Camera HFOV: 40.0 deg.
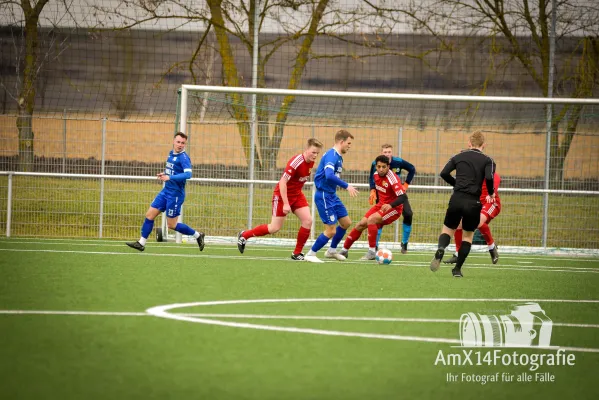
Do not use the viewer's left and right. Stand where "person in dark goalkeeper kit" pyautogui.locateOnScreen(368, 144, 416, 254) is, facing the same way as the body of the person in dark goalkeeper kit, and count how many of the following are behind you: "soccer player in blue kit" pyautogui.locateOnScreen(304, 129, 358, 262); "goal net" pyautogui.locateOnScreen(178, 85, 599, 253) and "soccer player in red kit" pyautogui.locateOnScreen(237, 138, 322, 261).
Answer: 1

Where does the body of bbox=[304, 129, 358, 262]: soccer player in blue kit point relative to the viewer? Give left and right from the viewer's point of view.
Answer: facing to the right of the viewer

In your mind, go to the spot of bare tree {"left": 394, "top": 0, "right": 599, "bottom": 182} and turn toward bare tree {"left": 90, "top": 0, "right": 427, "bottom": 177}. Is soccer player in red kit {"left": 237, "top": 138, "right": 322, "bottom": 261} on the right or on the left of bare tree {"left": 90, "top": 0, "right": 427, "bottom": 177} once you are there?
left

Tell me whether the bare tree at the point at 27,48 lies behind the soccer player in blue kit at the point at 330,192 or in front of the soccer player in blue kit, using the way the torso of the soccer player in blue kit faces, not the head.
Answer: behind

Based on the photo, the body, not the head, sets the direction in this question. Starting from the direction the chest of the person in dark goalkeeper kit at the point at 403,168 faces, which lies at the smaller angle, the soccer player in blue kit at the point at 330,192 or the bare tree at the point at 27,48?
the soccer player in blue kit

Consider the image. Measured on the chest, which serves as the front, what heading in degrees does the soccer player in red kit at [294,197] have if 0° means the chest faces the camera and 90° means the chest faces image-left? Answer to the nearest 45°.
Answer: approximately 315°

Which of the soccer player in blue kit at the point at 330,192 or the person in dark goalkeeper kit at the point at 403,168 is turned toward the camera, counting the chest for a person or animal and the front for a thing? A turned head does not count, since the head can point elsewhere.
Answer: the person in dark goalkeeper kit

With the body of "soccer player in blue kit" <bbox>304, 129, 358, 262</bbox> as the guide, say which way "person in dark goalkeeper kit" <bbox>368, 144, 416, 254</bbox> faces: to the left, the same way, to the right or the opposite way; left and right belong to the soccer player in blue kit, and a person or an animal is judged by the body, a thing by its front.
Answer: to the right

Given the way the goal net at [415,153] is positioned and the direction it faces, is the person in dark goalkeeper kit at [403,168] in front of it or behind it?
in front

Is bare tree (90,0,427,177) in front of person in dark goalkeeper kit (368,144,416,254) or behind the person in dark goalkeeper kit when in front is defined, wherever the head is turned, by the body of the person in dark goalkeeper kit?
behind

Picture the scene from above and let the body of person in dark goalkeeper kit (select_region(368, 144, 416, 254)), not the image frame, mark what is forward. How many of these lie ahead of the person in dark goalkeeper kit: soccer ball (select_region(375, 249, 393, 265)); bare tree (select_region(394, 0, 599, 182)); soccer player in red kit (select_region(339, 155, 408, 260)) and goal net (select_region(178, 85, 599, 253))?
2

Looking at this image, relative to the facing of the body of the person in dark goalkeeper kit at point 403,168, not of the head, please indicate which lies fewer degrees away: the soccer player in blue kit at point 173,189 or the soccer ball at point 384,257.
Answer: the soccer ball

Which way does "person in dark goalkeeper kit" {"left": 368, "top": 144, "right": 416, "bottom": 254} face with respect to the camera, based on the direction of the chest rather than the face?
toward the camera
